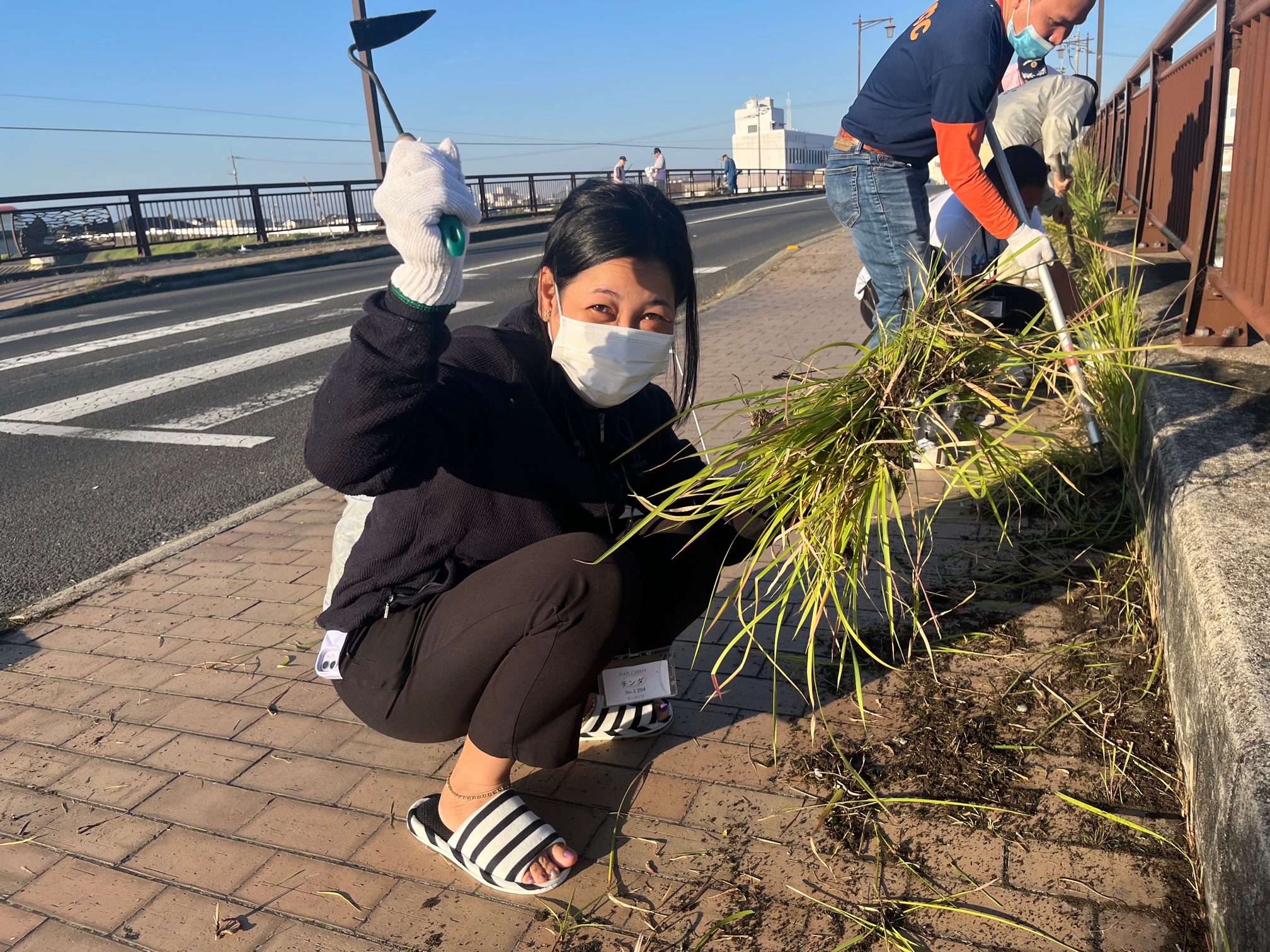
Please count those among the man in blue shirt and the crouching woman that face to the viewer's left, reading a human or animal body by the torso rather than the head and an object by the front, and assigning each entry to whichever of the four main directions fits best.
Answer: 0

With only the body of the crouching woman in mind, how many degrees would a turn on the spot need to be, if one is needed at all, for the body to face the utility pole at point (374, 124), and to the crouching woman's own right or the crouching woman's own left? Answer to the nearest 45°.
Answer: approximately 135° to the crouching woman's own left

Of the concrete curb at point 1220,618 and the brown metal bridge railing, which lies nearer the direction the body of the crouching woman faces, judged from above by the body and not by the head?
the concrete curb

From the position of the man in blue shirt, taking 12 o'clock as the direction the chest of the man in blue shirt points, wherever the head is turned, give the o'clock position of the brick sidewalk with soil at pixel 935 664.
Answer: The brick sidewalk with soil is roughly at 3 o'clock from the man in blue shirt.

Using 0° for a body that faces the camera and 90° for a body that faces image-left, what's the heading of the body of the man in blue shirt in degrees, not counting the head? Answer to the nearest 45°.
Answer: approximately 270°

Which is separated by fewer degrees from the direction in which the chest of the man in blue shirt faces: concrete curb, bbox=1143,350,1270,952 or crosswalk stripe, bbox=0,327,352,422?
the concrete curb

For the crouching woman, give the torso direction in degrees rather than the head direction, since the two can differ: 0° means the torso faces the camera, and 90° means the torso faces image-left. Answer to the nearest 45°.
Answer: approximately 315°

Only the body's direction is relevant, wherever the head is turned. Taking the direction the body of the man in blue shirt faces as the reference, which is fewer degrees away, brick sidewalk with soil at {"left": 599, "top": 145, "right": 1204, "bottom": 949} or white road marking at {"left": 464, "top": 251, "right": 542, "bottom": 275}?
the brick sidewalk with soil

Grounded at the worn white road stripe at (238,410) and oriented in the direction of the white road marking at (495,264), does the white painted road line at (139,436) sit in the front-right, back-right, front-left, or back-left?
back-left

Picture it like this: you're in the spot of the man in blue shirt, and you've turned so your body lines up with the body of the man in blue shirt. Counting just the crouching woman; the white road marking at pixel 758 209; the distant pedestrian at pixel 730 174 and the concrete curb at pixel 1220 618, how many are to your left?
2

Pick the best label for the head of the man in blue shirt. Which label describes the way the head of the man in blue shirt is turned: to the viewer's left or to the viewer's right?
to the viewer's right
